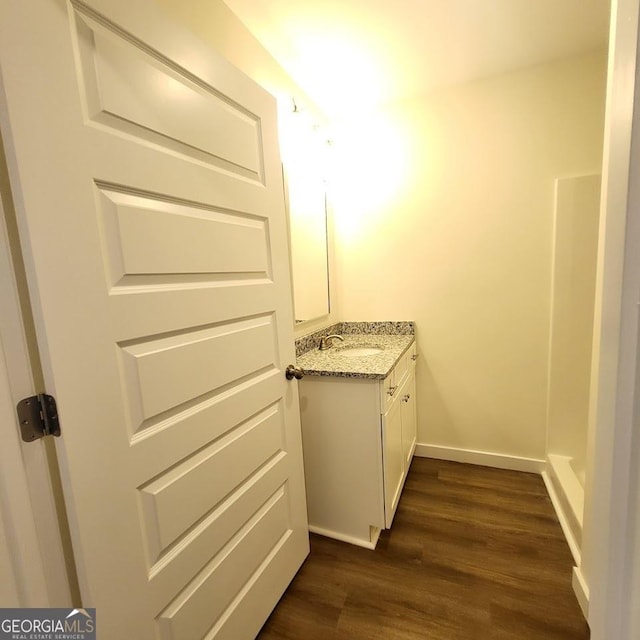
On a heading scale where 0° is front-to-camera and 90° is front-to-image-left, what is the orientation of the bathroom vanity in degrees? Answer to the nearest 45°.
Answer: approximately 315°

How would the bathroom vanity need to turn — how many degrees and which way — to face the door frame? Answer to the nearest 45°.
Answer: approximately 90° to its right

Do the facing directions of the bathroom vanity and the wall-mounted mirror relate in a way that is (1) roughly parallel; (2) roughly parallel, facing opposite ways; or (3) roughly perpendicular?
roughly parallel

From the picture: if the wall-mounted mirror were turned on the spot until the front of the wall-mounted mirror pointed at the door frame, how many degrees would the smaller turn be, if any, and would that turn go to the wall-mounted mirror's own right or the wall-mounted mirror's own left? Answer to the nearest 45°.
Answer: approximately 90° to the wall-mounted mirror's own right

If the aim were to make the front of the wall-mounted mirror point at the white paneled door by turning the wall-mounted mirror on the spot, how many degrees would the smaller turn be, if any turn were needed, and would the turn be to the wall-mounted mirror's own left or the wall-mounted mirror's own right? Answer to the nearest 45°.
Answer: approximately 45° to the wall-mounted mirror's own right

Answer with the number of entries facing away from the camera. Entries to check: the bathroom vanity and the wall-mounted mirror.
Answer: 0
